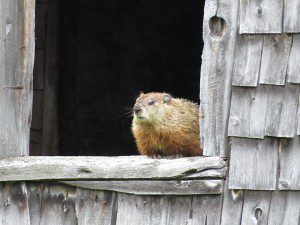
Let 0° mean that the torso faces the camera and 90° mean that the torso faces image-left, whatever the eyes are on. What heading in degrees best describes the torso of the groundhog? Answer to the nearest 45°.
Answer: approximately 45°

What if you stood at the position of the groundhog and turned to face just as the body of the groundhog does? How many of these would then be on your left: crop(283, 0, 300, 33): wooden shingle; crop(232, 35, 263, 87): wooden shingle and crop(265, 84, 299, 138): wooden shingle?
3

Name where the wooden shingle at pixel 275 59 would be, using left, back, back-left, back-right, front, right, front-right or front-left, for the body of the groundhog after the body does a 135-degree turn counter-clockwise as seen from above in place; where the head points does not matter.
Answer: front-right

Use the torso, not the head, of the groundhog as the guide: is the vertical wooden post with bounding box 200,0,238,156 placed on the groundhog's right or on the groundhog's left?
on the groundhog's left

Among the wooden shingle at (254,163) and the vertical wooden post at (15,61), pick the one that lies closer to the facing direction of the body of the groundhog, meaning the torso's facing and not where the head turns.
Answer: the vertical wooden post

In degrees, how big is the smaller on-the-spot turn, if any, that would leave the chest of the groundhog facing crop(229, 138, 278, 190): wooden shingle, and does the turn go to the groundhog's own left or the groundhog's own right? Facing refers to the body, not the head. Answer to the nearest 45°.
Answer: approximately 90° to the groundhog's own left

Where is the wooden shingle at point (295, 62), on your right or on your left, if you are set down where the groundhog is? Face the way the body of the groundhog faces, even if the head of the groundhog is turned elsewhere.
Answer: on your left
